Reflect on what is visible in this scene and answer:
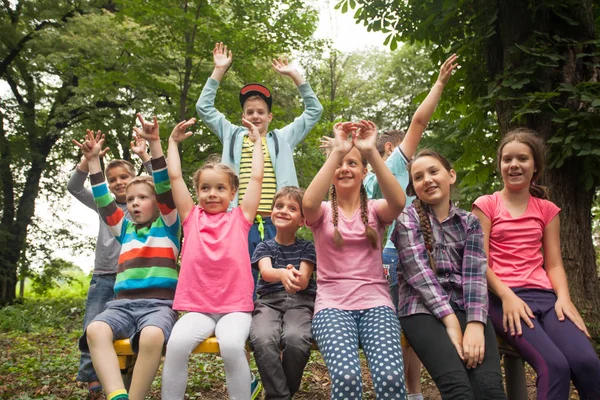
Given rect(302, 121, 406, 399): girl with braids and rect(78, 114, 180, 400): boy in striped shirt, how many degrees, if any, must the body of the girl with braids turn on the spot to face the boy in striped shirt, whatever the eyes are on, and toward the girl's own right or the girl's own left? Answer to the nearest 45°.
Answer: approximately 90° to the girl's own right

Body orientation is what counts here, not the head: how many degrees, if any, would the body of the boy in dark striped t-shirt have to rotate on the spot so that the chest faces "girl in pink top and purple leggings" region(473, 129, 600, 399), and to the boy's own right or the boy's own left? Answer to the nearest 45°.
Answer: approximately 90° to the boy's own left

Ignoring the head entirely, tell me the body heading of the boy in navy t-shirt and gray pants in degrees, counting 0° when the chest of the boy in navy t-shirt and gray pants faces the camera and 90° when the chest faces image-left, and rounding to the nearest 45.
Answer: approximately 0°
